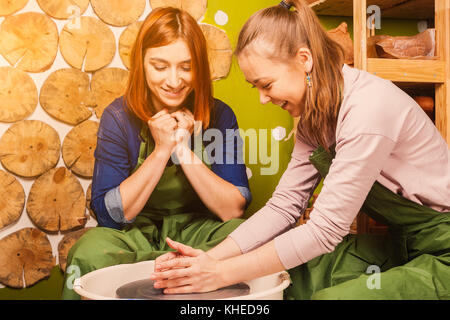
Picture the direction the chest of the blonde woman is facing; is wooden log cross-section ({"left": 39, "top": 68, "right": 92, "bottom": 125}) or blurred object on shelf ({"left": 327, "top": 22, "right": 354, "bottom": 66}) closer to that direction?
the wooden log cross-section

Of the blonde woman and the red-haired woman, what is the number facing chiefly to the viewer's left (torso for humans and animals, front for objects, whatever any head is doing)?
1

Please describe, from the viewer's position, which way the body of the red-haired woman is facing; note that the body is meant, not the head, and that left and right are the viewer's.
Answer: facing the viewer

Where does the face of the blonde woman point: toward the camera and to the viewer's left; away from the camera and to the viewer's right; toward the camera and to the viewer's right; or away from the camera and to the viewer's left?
toward the camera and to the viewer's left

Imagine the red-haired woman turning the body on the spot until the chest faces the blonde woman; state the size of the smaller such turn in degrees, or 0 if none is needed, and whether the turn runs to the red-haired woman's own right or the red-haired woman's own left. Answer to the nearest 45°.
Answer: approximately 45° to the red-haired woman's own left

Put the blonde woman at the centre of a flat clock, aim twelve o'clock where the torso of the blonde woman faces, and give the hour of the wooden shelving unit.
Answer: The wooden shelving unit is roughly at 4 o'clock from the blonde woman.

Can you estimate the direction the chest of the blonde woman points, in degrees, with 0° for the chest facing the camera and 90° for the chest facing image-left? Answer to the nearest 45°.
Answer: approximately 90°

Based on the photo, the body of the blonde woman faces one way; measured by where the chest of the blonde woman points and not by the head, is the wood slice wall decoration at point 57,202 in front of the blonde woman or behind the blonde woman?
in front

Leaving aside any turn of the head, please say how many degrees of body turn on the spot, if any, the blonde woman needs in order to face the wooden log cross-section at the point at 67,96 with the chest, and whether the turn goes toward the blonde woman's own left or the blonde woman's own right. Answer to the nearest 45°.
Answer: approximately 45° to the blonde woman's own right

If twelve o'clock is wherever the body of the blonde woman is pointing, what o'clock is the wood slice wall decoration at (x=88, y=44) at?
The wood slice wall decoration is roughly at 1 o'clock from the blonde woman.

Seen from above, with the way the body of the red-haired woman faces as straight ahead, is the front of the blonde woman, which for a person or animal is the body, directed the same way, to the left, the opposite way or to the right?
to the right

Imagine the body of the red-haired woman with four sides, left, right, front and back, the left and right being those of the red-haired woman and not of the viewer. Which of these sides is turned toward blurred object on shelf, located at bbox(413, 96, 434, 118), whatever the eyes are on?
left

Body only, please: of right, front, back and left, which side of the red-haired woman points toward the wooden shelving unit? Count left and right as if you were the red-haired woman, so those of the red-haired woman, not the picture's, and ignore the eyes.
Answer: left

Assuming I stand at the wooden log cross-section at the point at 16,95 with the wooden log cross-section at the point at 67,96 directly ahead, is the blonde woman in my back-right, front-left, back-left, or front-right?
front-right
